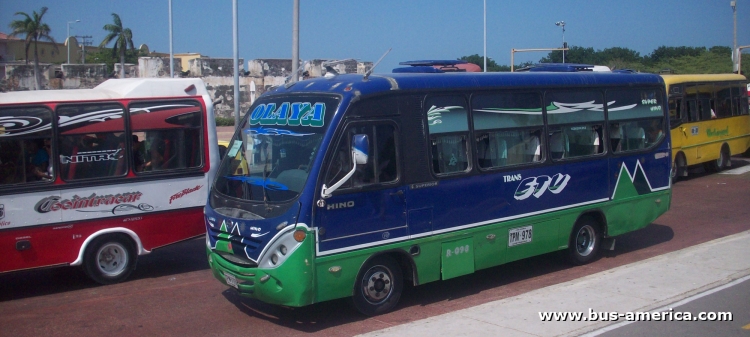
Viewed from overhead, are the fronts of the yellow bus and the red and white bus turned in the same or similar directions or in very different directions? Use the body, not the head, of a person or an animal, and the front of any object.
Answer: same or similar directions

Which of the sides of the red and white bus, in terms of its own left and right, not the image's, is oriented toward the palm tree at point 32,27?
right

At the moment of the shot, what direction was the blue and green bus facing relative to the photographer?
facing the viewer and to the left of the viewer

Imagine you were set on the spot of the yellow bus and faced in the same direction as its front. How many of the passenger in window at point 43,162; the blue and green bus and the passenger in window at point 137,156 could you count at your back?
0

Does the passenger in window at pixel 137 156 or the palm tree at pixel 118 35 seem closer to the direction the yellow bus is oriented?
the passenger in window

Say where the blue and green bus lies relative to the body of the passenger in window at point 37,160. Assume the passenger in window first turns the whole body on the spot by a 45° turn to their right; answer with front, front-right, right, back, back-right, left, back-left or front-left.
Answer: back

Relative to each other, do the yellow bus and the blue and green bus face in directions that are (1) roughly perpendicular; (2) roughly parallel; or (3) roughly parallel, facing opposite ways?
roughly parallel

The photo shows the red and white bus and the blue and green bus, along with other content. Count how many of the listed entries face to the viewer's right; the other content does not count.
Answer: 0

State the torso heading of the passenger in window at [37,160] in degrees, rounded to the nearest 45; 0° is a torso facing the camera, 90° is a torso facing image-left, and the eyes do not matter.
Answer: approximately 90°

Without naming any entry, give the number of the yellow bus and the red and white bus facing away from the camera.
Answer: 0

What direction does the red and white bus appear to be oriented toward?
to the viewer's left

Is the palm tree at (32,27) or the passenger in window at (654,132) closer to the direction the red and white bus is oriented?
the palm tree
